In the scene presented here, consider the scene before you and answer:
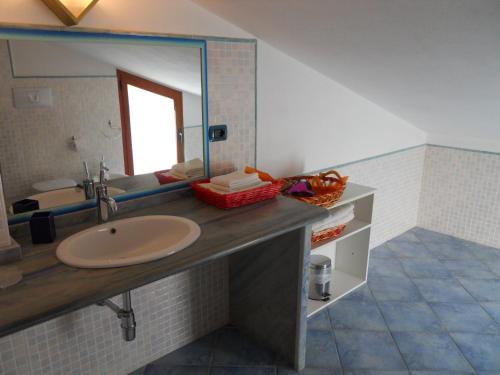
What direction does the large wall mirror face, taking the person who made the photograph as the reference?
facing the viewer and to the right of the viewer

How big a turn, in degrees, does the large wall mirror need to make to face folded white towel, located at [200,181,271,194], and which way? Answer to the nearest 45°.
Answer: approximately 45° to its left

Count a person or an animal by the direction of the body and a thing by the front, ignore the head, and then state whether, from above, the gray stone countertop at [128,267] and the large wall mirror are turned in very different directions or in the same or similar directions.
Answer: same or similar directions

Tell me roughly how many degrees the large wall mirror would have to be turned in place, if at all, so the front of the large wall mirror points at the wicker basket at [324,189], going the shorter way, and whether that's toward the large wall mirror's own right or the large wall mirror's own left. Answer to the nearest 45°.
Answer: approximately 45° to the large wall mirror's own left

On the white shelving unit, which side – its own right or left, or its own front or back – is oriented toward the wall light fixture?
right

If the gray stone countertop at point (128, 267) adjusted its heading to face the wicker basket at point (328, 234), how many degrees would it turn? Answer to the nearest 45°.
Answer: approximately 90° to its left

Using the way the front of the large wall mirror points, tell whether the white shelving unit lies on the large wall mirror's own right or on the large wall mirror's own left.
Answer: on the large wall mirror's own left

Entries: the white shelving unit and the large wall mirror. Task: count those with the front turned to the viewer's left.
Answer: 0

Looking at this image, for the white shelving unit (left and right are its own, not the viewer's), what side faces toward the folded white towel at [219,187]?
right

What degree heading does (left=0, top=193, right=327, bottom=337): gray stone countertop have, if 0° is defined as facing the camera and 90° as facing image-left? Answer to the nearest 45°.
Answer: approximately 315°
